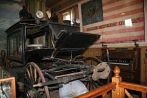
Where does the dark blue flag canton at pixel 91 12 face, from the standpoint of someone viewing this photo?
facing the viewer and to the left of the viewer

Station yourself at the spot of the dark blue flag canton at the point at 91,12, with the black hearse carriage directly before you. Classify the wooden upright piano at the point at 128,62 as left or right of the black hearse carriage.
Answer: left

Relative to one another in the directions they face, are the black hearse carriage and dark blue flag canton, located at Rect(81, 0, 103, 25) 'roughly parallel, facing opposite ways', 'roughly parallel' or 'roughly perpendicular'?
roughly perpendicular

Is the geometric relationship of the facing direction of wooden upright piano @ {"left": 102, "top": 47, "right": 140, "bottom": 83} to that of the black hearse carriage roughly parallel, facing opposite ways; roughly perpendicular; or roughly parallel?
roughly perpendicular

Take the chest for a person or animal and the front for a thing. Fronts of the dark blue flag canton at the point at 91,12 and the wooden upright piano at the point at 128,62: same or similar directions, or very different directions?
same or similar directions

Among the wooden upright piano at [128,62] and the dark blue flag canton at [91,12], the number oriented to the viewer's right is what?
0

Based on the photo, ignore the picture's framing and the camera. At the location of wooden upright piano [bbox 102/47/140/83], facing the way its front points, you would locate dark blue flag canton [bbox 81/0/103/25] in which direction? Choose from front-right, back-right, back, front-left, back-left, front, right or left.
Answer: right
